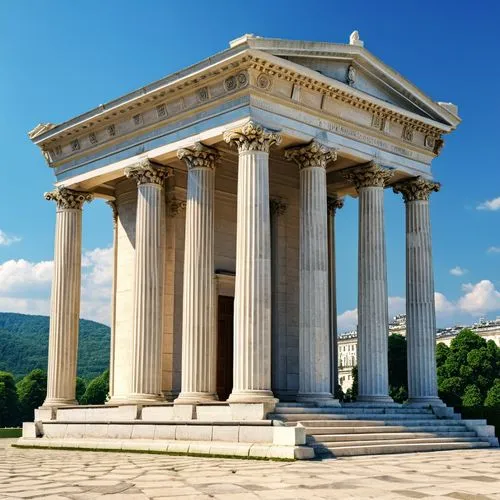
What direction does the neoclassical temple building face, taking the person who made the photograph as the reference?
facing the viewer and to the right of the viewer
